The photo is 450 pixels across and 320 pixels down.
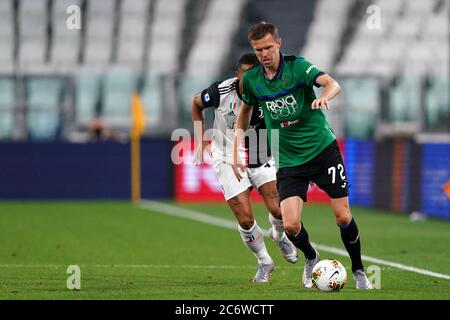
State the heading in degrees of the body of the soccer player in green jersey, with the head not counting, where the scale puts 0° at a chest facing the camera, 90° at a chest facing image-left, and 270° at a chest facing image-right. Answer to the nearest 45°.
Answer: approximately 0°

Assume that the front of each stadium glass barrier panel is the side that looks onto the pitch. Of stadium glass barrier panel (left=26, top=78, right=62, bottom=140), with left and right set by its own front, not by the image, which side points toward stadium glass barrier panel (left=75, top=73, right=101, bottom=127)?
left

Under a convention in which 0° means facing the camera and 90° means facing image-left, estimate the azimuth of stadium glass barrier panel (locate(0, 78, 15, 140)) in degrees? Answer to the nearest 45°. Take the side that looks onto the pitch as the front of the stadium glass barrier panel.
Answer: approximately 0°

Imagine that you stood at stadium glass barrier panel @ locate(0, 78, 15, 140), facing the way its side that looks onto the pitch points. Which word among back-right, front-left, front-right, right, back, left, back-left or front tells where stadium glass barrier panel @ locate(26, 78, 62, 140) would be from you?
left
